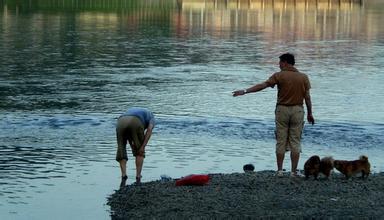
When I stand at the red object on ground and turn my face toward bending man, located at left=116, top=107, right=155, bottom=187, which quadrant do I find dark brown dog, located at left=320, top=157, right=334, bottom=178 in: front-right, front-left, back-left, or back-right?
back-right

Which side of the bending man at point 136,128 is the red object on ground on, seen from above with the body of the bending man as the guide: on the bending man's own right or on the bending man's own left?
on the bending man's own right

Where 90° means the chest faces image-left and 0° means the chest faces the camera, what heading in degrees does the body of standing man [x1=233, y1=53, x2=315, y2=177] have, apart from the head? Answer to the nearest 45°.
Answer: approximately 180°

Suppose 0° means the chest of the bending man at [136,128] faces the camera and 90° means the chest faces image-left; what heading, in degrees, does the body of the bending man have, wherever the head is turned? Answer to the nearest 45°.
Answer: approximately 225°

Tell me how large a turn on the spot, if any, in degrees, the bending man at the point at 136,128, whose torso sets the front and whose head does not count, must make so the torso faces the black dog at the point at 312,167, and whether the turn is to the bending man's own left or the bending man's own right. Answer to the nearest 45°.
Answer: approximately 45° to the bending man's own right

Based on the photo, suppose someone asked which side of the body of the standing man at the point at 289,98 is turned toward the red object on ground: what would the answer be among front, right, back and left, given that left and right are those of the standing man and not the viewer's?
left
